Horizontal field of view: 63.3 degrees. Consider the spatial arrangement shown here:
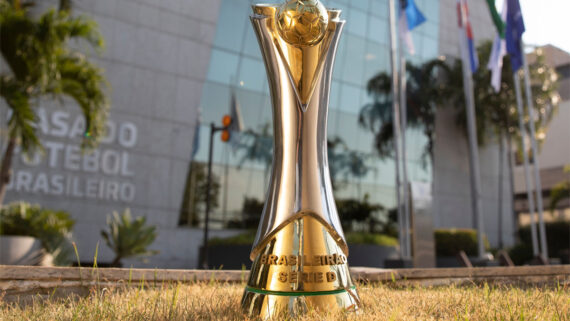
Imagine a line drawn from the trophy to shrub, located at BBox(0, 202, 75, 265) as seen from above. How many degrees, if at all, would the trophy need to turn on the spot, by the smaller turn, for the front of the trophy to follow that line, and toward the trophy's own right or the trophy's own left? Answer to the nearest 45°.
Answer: approximately 135° to the trophy's own right

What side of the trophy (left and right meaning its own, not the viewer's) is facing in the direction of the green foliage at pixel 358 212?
back

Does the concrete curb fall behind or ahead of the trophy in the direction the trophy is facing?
behind

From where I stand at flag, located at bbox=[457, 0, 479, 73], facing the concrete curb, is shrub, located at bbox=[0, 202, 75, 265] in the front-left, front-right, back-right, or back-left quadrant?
front-right

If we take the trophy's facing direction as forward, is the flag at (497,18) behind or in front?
behind

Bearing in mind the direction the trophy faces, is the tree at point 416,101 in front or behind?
behind

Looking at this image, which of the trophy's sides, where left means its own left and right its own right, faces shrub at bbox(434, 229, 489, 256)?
back

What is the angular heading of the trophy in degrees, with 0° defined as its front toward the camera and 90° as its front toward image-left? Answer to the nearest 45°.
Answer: approximately 0°

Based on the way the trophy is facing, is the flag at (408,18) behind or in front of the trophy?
behind

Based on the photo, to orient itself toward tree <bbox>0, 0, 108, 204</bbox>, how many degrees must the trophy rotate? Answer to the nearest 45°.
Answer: approximately 135° to its right

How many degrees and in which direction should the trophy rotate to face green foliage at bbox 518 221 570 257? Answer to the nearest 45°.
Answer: approximately 135° to its left
